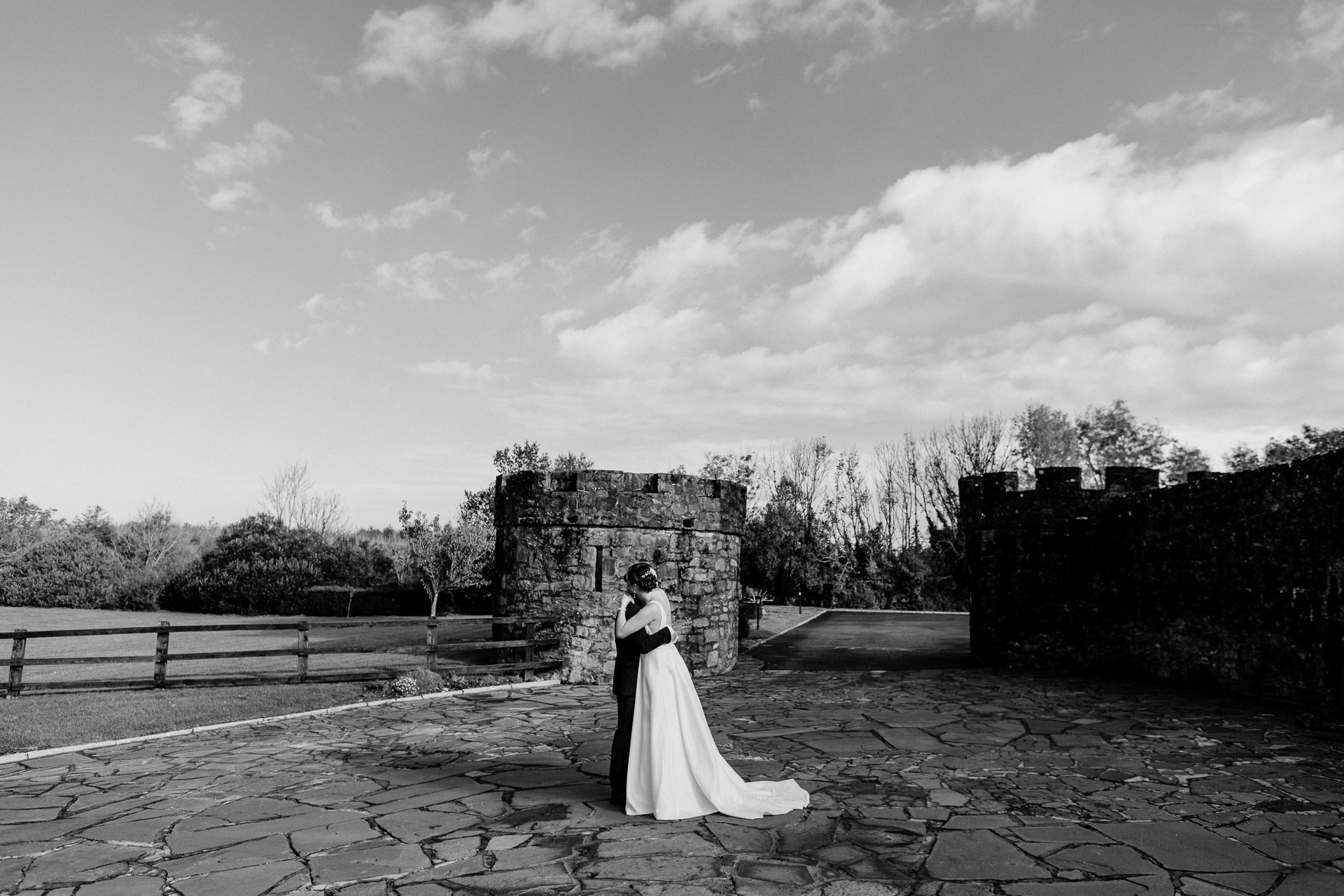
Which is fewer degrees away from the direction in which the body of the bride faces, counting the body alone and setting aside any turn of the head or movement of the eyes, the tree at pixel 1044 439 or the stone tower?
the stone tower

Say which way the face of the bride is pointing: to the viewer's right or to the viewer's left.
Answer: to the viewer's left

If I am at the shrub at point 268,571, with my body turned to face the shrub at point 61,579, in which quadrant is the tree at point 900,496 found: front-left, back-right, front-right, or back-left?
back-right

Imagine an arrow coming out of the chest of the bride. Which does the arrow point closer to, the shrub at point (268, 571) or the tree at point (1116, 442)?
the shrub

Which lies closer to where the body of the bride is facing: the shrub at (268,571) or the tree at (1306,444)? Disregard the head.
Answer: the shrub

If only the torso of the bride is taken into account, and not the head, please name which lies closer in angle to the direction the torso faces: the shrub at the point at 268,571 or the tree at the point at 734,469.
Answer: the shrub

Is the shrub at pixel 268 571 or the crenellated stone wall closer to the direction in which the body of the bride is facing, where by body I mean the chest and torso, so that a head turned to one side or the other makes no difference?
the shrub
